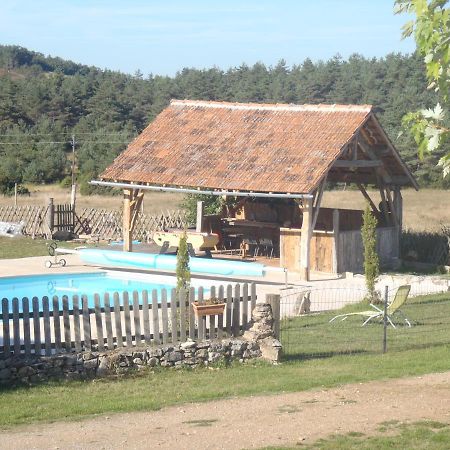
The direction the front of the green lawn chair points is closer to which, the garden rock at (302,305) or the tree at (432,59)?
the garden rock

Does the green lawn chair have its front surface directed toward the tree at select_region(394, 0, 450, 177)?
no

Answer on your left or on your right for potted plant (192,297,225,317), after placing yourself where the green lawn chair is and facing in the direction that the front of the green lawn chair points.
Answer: on your left

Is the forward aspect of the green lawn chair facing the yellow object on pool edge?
no

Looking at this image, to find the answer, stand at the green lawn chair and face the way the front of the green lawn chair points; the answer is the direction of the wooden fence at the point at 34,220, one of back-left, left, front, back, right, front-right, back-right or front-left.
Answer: front-right

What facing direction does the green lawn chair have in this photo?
to the viewer's left

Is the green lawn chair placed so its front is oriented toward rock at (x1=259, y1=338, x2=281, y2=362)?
no

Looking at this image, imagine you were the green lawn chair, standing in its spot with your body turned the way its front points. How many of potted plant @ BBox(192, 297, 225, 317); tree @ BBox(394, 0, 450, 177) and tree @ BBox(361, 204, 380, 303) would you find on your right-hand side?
1

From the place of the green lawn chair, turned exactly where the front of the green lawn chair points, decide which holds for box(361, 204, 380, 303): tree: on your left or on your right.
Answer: on your right

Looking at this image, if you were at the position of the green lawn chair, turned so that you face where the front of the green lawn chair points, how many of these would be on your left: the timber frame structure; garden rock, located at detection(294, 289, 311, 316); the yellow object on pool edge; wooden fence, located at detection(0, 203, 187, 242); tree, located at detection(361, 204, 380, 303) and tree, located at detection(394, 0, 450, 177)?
1

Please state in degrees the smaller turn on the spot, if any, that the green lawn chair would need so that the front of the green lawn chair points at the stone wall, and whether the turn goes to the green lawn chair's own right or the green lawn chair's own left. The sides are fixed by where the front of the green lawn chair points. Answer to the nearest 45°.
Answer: approximately 45° to the green lawn chair's own left

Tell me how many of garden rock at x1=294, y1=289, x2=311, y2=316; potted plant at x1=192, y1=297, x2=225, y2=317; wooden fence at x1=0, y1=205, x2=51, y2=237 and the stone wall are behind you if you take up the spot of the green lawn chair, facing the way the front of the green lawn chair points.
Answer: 0

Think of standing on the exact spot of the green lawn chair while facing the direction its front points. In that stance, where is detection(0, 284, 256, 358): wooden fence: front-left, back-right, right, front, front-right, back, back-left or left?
front-left

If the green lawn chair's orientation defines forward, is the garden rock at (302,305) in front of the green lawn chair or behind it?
in front
